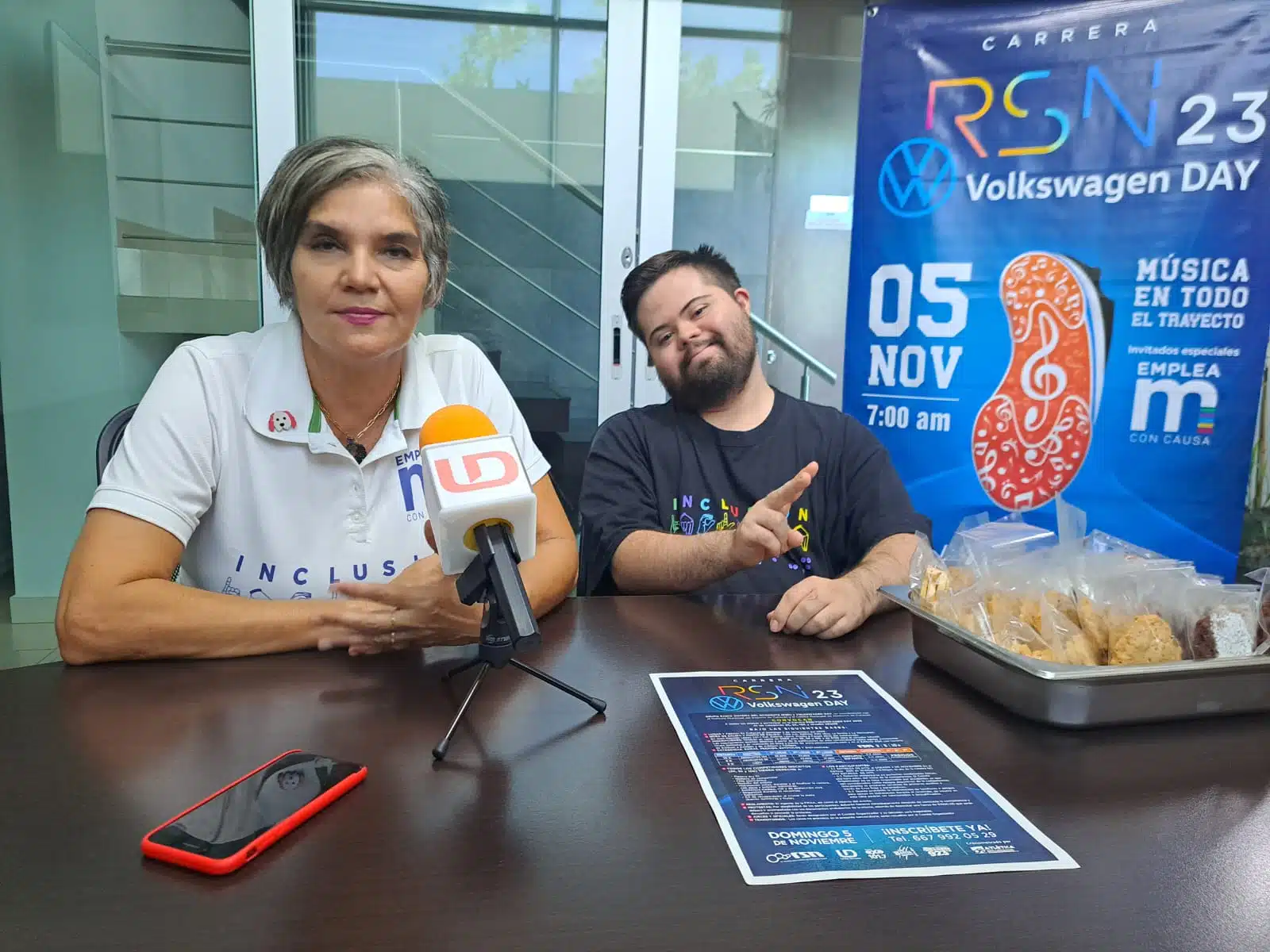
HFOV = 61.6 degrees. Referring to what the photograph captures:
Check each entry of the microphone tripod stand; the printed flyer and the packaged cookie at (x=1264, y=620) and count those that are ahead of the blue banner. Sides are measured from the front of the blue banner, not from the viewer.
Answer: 3

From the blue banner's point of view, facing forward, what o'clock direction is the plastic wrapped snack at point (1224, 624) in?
The plastic wrapped snack is roughly at 12 o'clock from the blue banner.

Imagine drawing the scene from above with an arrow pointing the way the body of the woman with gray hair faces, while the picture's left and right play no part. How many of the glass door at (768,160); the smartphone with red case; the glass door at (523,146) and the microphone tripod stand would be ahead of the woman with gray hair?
2

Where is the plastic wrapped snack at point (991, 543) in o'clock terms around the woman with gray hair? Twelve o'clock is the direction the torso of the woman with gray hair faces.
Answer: The plastic wrapped snack is roughly at 10 o'clock from the woman with gray hair.

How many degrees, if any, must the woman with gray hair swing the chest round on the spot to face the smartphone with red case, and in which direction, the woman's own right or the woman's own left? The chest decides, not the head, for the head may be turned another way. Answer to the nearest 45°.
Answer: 0° — they already face it

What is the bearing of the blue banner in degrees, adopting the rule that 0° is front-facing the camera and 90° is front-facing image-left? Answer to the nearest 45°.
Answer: approximately 0°

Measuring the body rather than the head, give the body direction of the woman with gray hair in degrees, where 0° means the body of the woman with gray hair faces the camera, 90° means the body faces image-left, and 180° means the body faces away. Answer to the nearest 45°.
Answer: approximately 0°

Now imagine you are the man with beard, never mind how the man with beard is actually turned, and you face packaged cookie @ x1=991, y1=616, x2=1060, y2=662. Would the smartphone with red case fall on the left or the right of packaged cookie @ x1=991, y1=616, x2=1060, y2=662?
right

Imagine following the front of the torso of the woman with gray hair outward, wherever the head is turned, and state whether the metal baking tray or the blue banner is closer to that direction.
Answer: the metal baking tray
